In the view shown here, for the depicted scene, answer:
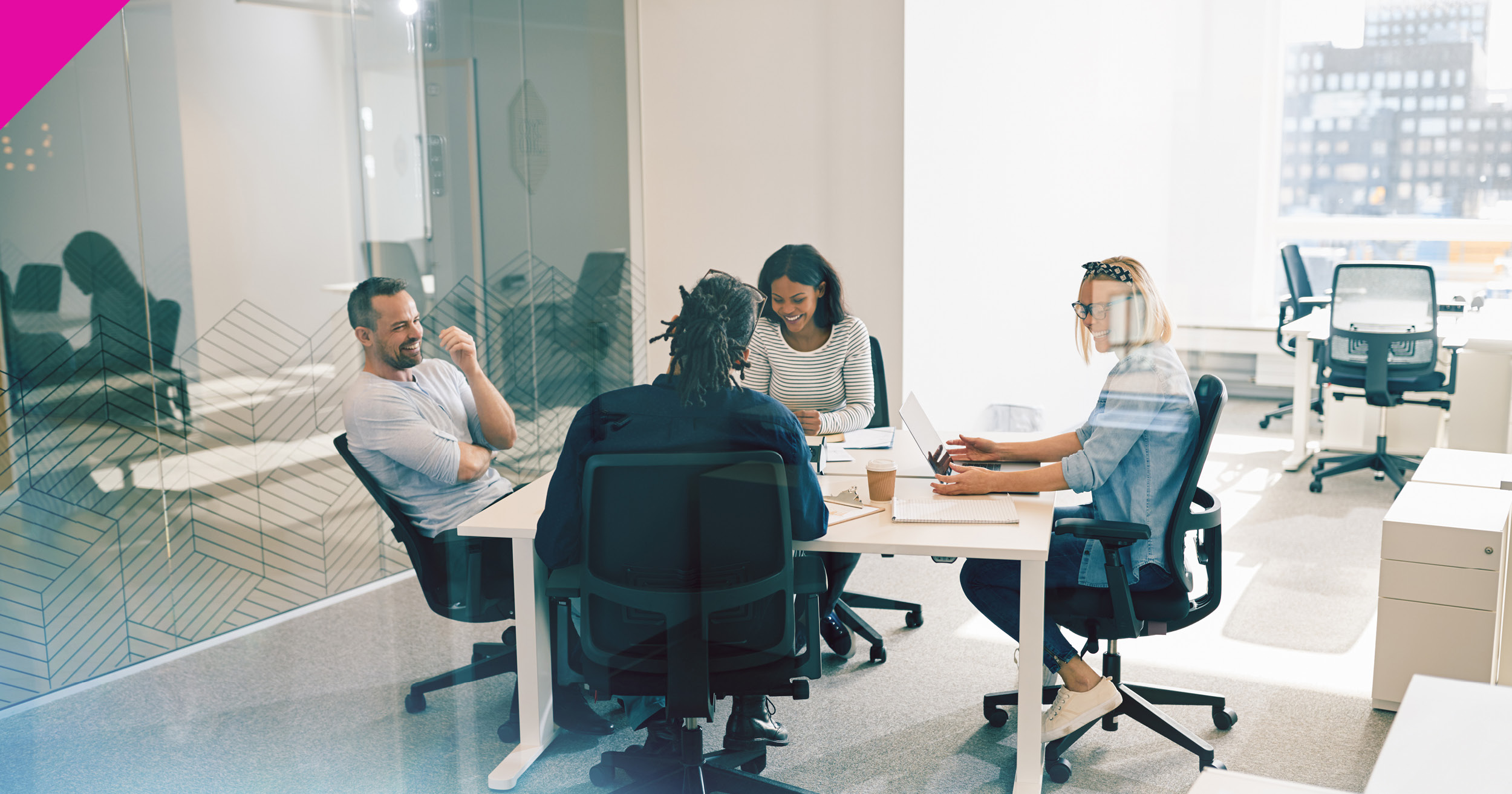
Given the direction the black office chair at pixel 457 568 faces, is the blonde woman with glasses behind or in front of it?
in front

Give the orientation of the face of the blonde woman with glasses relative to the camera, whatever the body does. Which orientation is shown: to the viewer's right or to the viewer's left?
to the viewer's left

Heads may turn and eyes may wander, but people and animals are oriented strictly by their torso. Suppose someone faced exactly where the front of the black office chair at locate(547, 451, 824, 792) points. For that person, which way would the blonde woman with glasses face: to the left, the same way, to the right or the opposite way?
to the left

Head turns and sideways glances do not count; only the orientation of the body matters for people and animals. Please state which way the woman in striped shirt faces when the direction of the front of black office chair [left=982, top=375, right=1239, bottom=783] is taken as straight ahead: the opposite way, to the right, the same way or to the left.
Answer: to the left

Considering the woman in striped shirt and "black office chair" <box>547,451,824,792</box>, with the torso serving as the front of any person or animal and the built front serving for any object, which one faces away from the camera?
the black office chair

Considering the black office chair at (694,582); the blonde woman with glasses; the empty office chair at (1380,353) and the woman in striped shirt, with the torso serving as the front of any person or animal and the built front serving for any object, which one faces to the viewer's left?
the blonde woman with glasses

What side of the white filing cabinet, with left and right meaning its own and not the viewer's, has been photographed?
front

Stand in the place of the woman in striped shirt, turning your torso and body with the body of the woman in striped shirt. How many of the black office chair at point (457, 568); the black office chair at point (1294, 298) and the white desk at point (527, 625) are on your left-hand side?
1

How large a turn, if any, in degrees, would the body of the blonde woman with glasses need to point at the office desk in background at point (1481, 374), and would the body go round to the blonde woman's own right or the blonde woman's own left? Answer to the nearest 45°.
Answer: approximately 135° to the blonde woman's own right

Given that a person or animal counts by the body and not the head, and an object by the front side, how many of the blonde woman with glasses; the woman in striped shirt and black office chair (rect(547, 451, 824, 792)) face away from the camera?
1

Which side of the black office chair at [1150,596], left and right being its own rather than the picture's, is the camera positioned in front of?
left

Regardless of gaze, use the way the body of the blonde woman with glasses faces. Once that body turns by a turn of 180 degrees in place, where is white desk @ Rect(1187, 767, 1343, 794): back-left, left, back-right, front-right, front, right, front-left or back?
right

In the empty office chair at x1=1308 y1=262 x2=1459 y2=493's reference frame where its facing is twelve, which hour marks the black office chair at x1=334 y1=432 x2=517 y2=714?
The black office chair is roughly at 7 o'clock from the empty office chair.

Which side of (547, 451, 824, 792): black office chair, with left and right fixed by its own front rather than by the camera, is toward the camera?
back

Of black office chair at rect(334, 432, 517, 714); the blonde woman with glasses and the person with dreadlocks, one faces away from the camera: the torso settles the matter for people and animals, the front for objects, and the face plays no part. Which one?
the person with dreadlocks

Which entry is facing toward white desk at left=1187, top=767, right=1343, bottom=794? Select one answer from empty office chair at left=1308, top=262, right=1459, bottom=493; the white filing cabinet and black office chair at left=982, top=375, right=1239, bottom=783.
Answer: the white filing cabinet

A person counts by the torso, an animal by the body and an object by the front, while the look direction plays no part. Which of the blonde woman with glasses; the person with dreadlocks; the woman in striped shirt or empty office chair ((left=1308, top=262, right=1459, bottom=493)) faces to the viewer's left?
the blonde woman with glasses

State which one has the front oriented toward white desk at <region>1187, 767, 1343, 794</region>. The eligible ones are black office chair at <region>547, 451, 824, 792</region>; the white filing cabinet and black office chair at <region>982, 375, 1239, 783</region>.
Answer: the white filing cabinet

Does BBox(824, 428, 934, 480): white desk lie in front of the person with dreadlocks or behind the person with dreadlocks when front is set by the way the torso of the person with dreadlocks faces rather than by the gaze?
in front

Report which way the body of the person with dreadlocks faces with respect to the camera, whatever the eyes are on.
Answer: away from the camera
